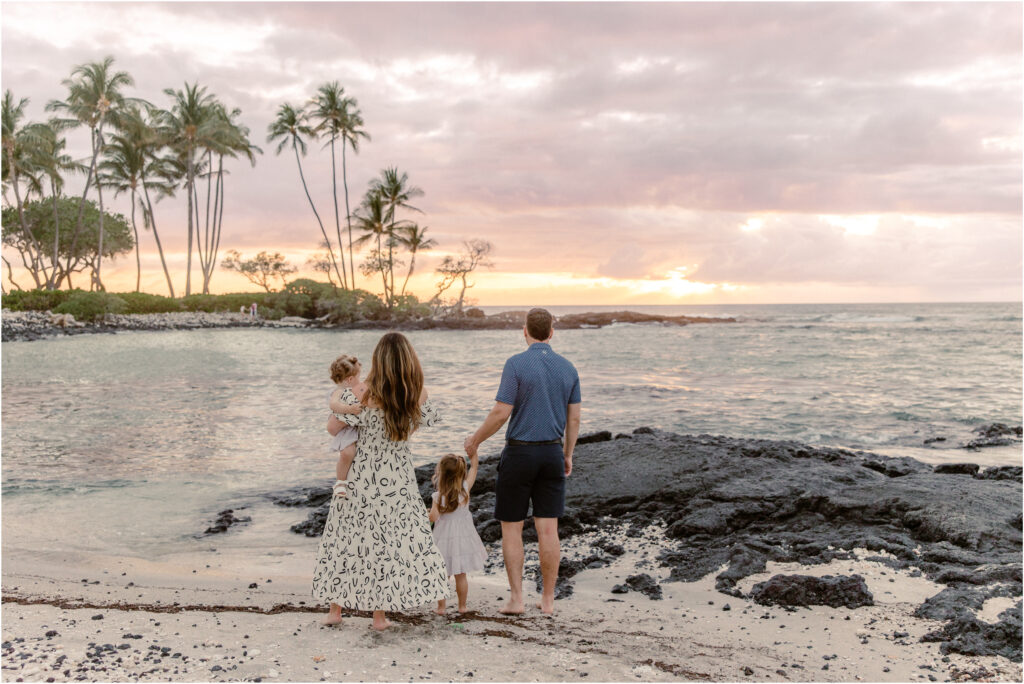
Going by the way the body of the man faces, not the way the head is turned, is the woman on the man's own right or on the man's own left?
on the man's own left

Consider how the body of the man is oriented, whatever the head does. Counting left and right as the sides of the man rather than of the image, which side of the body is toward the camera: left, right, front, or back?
back

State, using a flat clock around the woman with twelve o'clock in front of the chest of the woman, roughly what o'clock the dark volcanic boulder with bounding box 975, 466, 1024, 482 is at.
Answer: The dark volcanic boulder is roughly at 2 o'clock from the woman.

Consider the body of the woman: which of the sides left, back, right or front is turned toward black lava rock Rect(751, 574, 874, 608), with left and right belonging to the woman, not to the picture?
right

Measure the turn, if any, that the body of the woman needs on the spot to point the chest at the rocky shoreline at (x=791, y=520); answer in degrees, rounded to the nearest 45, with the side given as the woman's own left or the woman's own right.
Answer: approximately 45° to the woman's own right

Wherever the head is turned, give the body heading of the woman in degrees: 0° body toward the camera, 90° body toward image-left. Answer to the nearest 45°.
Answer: approximately 180°

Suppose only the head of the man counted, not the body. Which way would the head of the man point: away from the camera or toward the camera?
away from the camera

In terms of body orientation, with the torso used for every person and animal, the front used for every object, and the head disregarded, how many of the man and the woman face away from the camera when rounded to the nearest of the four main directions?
2

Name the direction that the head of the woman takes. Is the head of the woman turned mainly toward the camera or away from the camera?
away from the camera

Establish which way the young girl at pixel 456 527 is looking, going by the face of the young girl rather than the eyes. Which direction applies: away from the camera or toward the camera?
away from the camera

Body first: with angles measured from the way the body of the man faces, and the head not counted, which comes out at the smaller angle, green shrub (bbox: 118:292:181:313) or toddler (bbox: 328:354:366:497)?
the green shrub

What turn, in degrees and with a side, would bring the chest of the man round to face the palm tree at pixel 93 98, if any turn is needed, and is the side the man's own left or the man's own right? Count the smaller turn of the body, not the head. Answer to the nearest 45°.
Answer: approximately 45° to the man's own left
